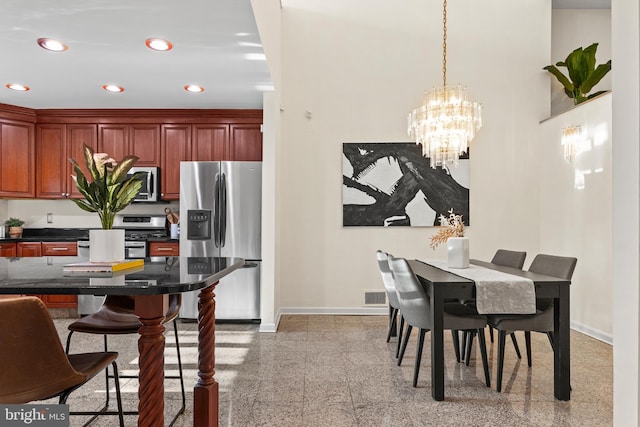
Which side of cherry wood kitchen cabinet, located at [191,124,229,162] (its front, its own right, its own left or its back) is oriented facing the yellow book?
front

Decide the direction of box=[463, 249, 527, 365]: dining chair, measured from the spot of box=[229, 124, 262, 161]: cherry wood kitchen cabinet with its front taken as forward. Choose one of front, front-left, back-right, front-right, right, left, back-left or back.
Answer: front-left

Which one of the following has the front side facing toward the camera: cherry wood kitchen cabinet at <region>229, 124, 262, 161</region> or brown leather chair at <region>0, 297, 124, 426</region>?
the cherry wood kitchen cabinet

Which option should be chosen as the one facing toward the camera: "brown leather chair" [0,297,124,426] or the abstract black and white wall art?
the abstract black and white wall art

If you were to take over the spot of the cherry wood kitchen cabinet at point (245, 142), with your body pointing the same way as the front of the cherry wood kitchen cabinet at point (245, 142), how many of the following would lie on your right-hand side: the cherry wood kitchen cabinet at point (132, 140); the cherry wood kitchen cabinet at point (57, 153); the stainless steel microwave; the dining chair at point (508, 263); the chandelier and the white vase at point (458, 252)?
3

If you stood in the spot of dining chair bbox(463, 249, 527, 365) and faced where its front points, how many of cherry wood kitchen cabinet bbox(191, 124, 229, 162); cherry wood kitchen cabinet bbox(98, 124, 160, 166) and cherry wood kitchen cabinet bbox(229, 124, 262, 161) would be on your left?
0

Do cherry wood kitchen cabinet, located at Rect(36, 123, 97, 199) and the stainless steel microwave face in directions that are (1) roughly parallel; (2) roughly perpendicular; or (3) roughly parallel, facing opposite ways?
roughly parallel

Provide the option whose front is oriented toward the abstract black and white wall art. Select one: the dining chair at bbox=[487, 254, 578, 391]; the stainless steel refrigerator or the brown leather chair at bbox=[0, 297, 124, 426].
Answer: the brown leather chair

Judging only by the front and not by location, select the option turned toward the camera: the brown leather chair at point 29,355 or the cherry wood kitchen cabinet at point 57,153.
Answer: the cherry wood kitchen cabinet

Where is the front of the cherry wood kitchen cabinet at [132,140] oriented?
toward the camera

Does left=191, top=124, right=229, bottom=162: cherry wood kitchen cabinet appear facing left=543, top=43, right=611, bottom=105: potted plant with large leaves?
no

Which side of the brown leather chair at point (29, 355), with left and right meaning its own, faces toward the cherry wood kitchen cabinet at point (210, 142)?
front

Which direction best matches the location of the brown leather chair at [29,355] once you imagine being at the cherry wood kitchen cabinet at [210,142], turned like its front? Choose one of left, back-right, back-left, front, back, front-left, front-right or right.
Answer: front

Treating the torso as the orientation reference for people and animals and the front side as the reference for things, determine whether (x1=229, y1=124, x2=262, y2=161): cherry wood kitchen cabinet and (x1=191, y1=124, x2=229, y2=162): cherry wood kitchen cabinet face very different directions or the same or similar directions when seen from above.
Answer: same or similar directions

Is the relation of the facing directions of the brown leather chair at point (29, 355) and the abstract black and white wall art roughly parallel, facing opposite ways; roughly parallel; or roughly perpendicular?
roughly parallel, facing opposite ways

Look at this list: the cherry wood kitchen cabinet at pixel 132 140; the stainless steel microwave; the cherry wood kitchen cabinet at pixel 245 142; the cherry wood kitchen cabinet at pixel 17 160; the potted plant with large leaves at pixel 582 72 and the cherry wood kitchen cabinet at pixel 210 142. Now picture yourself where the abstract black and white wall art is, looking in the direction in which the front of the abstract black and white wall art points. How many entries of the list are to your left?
1

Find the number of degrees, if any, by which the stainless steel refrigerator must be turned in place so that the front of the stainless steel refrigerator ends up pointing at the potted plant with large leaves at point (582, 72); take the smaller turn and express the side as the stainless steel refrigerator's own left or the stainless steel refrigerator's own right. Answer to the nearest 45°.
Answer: approximately 90° to the stainless steel refrigerator's own left

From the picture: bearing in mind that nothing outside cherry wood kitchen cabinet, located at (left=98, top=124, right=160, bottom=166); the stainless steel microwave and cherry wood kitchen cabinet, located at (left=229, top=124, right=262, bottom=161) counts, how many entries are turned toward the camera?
3

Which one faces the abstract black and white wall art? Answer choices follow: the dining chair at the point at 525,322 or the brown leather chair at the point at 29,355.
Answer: the brown leather chair

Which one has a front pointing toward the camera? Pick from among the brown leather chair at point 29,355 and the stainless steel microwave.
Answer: the stainless steel microwave

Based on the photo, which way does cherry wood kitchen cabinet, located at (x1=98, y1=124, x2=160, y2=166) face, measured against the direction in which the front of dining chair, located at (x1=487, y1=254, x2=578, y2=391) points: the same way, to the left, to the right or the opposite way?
to the left

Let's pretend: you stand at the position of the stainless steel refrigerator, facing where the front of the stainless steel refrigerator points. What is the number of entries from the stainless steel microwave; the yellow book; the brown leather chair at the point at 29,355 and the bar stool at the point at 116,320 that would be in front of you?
3

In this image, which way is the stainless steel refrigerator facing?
toward the camera
